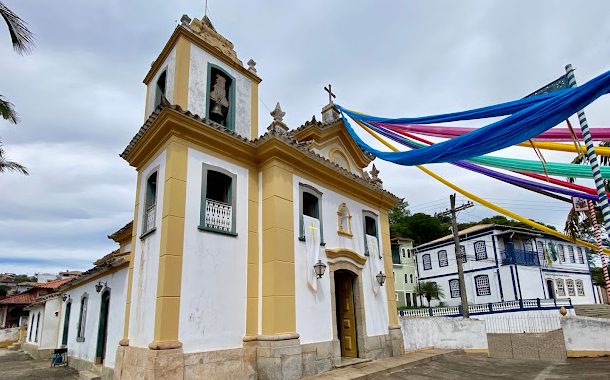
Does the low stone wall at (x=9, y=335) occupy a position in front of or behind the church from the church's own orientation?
behind

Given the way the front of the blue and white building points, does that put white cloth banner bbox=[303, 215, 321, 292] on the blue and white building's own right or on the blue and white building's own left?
on the blue and white building's own right

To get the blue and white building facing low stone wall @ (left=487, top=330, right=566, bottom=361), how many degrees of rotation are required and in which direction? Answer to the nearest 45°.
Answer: approximately 45° to its right

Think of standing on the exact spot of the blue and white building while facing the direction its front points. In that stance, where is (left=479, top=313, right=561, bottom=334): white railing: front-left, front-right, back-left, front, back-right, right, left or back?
front-right

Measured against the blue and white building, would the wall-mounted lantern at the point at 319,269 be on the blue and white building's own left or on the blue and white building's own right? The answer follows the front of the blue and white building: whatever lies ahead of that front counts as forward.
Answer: on the blue and white building's own right

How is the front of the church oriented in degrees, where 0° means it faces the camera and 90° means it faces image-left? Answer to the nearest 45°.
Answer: approximately 315°

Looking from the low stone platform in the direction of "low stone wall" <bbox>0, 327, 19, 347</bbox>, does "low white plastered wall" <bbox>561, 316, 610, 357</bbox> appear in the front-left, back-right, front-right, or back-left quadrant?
back-right

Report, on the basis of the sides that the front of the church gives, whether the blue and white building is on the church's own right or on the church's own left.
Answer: on the church's own left

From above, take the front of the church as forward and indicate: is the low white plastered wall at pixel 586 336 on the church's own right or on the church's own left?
on the church's own left

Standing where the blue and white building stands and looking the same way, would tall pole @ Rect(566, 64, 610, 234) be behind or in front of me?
in front

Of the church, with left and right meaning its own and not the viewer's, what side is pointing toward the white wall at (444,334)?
left

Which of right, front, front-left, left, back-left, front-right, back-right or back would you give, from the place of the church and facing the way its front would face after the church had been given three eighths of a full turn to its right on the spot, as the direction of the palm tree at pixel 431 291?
back-right

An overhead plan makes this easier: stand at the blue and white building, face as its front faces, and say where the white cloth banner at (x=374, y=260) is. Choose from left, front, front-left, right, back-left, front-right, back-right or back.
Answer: front-right
